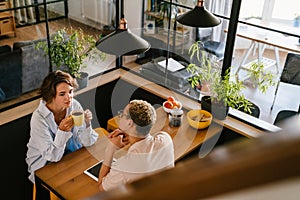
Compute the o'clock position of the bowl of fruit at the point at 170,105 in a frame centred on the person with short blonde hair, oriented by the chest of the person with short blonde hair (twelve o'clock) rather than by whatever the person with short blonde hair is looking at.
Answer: The bowl of fruit is roughly at 2 o'clock from the person with short blonde hair.

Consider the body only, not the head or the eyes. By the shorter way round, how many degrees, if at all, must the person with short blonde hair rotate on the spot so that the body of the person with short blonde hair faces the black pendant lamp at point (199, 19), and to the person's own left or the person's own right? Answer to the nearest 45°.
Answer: approximately 90° to the person's own right

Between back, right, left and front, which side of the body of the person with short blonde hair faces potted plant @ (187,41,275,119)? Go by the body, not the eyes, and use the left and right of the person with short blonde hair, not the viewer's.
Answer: right

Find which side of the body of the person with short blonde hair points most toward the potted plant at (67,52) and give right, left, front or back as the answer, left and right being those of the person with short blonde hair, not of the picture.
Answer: front

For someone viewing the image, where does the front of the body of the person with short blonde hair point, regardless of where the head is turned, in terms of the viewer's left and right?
facing away from the viewer and to the left of the viewer

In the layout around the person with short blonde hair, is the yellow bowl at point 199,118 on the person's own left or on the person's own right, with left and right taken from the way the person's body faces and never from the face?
on the person's own right
